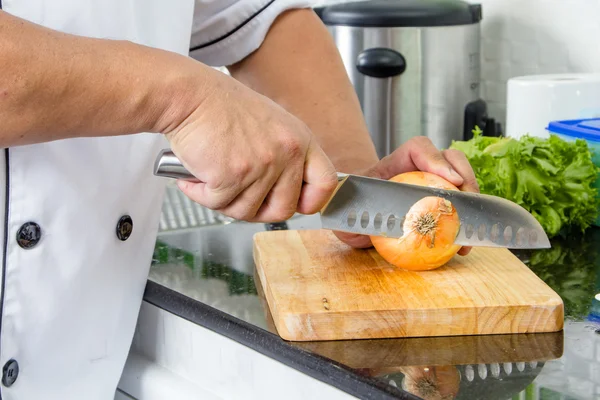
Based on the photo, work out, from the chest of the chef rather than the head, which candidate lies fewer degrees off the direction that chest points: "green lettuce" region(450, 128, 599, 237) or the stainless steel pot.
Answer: the green lettuce

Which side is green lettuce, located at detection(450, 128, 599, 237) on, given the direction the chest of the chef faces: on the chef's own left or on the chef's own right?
on the chef's own left

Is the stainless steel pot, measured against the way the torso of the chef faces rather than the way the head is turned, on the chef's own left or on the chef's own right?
on the chef's own left

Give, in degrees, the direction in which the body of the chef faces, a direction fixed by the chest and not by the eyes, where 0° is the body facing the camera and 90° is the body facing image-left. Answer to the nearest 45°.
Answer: approximately 315°
